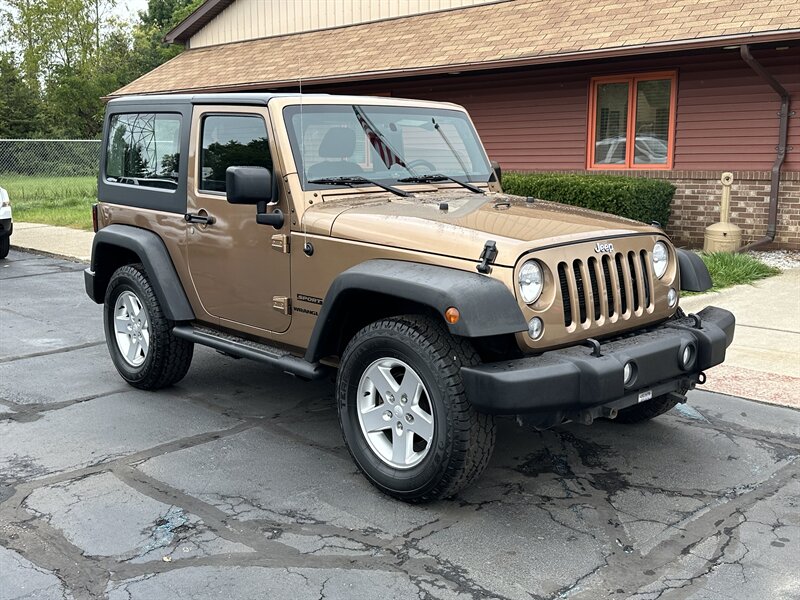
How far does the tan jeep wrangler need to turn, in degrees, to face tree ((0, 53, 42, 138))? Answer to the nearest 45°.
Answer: approximately 180°

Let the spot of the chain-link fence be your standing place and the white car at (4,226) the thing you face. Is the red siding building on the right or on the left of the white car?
left

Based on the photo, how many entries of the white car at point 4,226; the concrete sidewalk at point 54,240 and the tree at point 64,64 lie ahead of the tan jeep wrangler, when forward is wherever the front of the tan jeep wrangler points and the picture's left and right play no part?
0

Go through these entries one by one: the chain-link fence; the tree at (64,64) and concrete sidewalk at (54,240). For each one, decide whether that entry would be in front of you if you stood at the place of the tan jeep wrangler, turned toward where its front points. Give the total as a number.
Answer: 0

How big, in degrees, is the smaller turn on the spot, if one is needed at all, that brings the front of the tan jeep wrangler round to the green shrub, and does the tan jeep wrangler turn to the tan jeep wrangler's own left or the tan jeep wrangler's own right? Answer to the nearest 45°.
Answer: approximately 135° to the tan jeep wrangler's own left

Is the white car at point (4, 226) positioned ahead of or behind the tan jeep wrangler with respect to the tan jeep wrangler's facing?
behind

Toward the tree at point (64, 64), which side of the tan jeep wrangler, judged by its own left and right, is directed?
back

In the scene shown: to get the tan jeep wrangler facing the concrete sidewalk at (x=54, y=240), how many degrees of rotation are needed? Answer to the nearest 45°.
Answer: approximately 180°

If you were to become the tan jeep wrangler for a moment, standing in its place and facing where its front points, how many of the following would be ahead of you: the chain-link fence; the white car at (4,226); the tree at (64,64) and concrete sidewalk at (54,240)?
0

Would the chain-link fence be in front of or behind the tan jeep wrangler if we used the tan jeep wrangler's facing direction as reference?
behind

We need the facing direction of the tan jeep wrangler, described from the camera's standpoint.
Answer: facing the viewer and to the right of the viewer

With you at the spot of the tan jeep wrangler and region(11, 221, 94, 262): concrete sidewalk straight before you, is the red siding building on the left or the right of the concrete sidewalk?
right

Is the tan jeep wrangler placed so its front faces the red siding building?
no

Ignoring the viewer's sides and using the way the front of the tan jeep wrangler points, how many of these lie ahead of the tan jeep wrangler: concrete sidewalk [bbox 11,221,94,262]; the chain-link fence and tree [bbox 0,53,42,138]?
0
